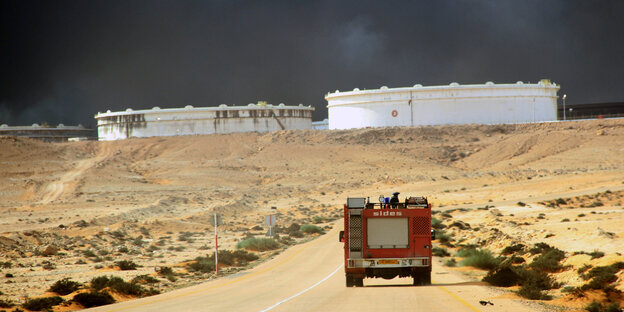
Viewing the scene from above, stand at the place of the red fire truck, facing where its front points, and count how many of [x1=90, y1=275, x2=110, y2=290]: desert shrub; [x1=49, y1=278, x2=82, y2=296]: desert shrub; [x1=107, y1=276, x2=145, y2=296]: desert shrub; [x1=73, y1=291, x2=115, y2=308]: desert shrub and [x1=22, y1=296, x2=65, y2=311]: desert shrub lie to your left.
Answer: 5

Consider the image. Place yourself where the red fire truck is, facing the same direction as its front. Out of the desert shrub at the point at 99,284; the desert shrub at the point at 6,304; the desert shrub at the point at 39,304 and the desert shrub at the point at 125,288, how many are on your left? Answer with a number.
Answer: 4

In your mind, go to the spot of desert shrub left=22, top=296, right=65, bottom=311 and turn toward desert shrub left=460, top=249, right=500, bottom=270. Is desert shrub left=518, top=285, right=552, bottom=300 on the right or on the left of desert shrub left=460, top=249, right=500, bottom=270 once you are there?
right

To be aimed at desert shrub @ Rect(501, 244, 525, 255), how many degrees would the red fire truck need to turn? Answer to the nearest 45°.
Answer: approximately 45° to its right

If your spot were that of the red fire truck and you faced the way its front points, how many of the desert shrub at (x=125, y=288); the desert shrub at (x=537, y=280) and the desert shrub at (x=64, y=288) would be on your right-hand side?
1

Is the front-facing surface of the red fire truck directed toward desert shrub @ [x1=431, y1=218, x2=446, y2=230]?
yes

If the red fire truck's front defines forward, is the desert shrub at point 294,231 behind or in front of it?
in front

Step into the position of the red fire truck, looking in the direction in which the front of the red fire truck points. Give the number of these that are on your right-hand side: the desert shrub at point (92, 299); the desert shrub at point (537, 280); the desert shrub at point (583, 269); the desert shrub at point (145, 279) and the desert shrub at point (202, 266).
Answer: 2

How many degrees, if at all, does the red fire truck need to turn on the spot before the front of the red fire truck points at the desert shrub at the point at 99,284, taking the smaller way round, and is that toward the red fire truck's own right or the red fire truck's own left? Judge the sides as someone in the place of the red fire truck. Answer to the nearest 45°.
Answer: approximately 90° to the red fire truck's own left

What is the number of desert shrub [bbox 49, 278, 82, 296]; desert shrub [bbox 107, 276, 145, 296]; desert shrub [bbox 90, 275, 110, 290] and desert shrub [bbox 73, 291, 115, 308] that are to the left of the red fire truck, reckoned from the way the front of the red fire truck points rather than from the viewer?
4

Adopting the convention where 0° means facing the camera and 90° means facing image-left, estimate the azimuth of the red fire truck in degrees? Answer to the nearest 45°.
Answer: approximately 180°

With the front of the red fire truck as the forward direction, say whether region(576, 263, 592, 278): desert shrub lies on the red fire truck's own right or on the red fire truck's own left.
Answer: on the red fire truck's own right

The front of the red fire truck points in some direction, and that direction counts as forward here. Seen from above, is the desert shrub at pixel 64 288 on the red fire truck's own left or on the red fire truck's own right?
on the red fire truck's own left

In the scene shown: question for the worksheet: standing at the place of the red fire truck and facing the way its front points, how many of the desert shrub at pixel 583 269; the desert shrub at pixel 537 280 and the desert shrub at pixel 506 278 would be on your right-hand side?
3

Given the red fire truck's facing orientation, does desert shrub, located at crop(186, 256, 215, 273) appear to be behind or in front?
in front
